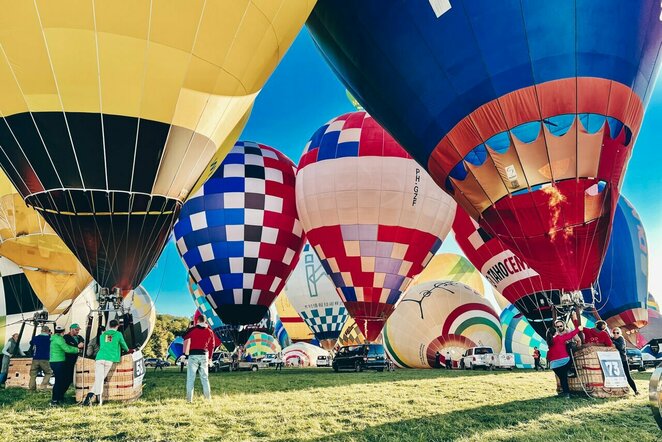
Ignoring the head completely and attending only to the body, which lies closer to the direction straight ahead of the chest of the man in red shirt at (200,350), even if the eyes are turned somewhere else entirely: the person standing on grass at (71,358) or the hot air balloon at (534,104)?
the person standing on grass
